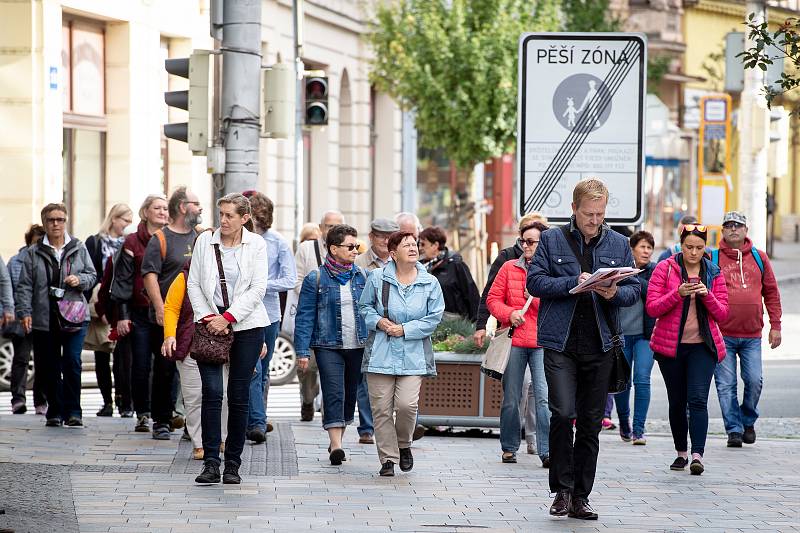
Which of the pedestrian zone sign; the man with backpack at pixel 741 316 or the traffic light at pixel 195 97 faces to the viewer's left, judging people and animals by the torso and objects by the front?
the traffic light

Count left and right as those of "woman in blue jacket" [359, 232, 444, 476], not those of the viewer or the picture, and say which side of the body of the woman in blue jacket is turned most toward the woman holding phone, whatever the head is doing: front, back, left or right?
left

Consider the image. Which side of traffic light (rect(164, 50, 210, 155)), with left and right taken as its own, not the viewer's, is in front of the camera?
left

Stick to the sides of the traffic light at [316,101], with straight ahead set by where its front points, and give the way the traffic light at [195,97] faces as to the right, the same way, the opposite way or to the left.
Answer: to the right

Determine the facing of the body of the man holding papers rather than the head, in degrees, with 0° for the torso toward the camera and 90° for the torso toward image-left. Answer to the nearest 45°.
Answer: approximately 0°

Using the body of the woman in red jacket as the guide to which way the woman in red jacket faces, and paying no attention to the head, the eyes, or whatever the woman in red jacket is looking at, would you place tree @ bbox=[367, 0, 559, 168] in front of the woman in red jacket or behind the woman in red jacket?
behind

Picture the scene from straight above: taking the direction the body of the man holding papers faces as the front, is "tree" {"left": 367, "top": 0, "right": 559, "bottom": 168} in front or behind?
behind

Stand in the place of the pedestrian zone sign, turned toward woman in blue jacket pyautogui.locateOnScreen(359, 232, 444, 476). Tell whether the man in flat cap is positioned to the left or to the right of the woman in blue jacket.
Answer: right

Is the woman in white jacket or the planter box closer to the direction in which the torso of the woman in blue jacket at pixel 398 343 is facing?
the woman in white jacket

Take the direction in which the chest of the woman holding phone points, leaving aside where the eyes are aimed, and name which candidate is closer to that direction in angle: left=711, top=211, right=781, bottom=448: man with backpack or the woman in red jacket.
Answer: the woman in red jacket
